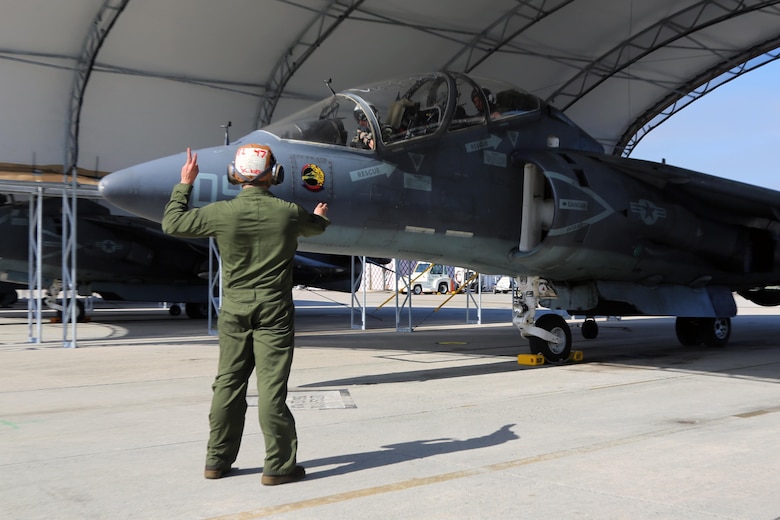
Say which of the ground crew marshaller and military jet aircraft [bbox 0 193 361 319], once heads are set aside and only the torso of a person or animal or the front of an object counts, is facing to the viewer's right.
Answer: the military jet aircraft

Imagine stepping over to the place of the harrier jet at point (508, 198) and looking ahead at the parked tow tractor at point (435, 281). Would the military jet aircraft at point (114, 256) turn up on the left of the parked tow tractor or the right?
left

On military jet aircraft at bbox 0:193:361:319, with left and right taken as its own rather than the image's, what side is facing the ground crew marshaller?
right

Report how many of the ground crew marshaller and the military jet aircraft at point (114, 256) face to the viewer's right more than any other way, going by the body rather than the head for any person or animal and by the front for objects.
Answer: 1

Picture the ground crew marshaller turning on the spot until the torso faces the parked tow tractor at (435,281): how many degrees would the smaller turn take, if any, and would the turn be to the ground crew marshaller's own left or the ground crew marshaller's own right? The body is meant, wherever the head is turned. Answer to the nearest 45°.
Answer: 0° — they already face it

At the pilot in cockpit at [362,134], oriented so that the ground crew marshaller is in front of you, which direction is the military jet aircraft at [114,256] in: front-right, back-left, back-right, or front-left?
back-right

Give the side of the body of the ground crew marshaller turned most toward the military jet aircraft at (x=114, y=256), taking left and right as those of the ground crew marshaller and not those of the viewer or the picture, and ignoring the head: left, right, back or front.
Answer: front

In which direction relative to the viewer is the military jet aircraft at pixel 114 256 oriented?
to the viewer's right

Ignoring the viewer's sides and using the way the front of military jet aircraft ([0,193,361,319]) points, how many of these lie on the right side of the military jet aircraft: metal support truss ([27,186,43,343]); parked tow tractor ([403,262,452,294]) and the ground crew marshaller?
2

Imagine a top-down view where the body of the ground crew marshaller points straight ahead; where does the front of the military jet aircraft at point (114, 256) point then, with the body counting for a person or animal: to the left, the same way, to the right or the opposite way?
to the right

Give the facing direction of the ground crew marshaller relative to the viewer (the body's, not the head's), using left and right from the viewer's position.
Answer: facing away from the viewer
